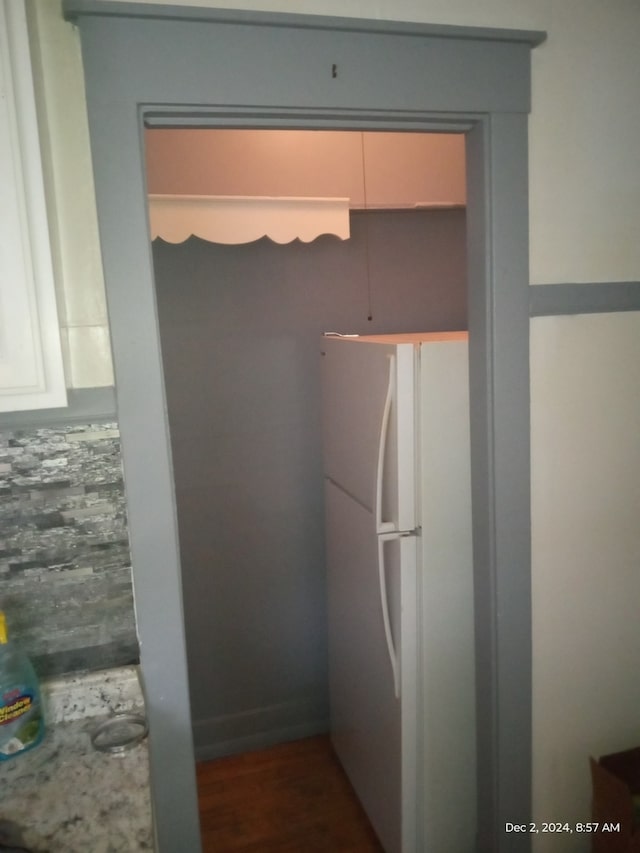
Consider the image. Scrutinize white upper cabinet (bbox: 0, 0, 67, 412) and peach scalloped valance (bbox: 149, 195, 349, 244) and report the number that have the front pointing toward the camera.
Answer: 2

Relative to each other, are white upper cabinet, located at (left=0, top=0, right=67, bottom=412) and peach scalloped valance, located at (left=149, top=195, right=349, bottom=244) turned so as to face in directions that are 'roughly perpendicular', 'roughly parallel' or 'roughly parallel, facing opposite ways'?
roughly parallel

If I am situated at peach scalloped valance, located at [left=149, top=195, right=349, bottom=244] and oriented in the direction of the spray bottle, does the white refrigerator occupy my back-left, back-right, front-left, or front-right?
front-left

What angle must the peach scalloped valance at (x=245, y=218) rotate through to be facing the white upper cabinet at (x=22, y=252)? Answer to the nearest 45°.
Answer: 0° — it already faces it

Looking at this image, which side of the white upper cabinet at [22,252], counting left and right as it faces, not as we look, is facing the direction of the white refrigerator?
left

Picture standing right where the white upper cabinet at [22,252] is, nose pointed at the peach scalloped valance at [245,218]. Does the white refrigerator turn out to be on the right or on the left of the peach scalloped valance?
right

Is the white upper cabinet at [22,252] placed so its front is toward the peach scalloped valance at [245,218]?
no

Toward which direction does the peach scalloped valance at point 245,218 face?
toward the camera
